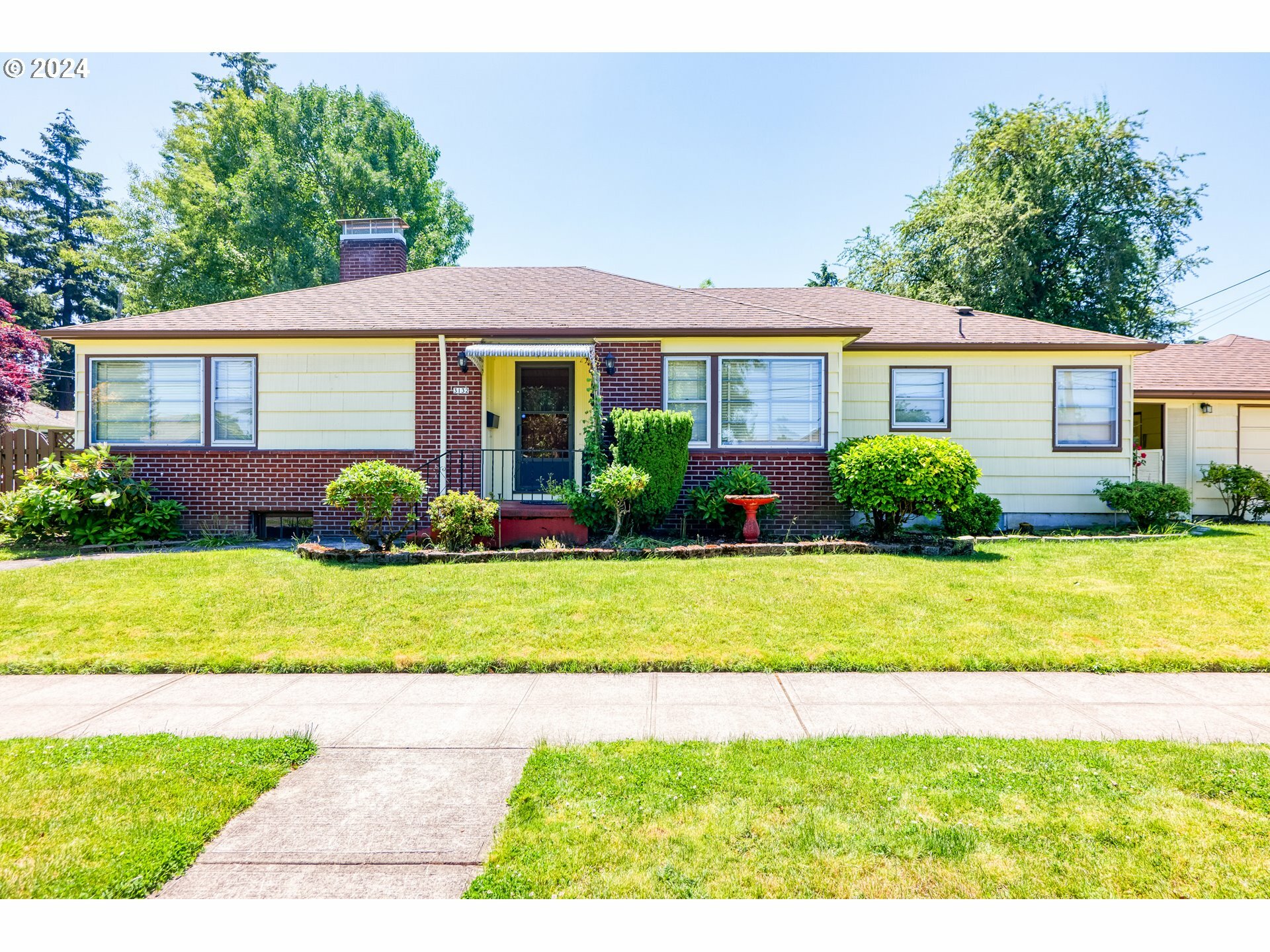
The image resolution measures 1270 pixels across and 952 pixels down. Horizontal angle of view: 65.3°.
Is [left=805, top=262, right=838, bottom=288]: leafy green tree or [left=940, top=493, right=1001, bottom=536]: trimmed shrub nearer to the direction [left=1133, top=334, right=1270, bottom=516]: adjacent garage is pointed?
the trimmed shrub

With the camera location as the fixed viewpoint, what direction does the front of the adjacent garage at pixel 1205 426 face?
facing the viewer

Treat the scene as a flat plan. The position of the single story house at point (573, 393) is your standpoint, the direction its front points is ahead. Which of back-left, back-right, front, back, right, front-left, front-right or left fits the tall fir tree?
back-right

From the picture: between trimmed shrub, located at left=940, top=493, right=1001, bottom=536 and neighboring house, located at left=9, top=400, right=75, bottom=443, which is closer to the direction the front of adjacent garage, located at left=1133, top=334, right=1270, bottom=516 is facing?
the trimmed shrub

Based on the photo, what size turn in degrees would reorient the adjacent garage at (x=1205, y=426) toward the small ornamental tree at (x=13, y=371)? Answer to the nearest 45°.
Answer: approximately 45° to its right

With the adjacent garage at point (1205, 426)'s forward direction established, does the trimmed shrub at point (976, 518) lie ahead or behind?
ahead

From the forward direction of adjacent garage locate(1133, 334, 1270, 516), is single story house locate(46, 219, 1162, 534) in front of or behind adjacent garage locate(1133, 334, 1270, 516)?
in front

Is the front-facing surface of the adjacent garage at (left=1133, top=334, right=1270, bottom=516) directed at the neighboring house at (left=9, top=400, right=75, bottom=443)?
no

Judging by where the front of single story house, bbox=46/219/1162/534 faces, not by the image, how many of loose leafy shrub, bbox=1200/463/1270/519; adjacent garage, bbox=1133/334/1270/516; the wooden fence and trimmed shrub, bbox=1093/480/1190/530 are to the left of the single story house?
3

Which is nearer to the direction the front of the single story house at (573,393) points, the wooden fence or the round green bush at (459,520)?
the round green bush

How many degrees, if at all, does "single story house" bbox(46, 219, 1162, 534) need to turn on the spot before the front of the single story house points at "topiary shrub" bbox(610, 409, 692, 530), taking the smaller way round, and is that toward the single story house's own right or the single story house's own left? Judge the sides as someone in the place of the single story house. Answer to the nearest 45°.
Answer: approximately 45° to the single story house's own left

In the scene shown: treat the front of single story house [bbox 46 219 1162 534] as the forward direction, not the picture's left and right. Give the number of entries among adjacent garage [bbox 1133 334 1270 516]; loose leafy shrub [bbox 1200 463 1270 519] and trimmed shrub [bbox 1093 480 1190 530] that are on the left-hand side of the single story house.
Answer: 3

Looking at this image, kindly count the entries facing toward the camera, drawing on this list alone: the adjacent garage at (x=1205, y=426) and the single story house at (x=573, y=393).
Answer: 2
